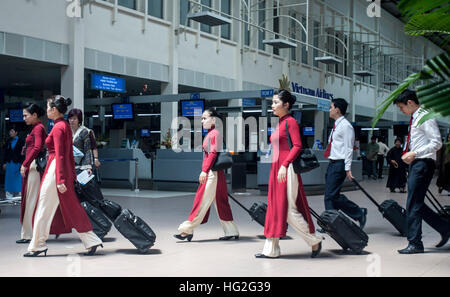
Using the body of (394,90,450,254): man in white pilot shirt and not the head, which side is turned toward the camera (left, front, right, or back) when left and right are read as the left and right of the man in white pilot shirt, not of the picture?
left

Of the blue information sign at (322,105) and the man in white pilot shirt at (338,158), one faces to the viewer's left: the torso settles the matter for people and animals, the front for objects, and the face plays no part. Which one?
the man in white pilot shirt

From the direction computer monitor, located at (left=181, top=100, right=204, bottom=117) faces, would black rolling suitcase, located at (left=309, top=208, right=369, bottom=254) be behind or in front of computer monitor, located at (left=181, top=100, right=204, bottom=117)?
in front

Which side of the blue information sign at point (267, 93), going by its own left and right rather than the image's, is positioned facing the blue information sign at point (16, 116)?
right

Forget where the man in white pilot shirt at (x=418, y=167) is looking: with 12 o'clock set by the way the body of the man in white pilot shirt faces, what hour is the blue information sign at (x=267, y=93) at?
The blue information sign is roughly at 2 o'clock from the man in white pilot shirt.

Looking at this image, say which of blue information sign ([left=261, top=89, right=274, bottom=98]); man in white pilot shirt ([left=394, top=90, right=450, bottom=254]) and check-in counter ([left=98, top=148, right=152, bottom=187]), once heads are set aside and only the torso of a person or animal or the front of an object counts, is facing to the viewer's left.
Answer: the man in white pilot shirt

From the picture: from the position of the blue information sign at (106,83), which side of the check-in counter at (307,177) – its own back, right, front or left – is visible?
right

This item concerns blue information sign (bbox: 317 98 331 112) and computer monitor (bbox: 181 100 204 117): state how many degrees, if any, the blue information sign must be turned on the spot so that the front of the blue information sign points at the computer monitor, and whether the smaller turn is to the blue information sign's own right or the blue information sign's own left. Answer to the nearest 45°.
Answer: approximately 90° to the blue information sign's own right

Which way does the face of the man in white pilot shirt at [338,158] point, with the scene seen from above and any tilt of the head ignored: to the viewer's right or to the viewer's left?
to the viewer's left

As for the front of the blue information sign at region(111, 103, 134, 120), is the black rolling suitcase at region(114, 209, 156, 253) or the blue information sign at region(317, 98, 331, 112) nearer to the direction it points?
the black rolling suitcase

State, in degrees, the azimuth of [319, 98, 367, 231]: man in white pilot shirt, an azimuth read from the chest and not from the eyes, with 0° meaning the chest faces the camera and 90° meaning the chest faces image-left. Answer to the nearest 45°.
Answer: approximately 90°

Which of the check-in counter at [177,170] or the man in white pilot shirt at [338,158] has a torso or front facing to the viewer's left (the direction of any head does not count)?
the man in white pilot shirt

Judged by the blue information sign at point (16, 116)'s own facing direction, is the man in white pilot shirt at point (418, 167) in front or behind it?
in front
